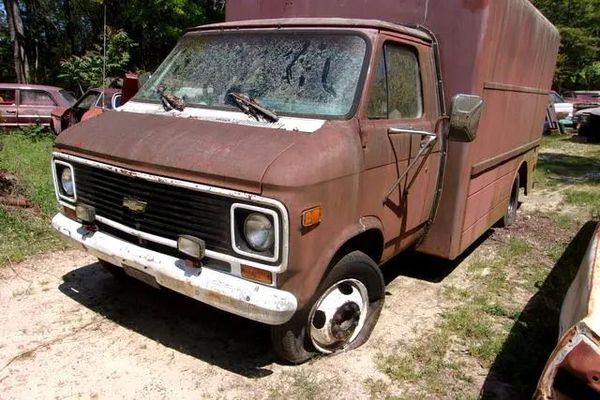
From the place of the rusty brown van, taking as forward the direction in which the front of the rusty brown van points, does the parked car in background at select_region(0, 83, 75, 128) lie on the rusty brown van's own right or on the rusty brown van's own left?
on the rusty brown van's own right

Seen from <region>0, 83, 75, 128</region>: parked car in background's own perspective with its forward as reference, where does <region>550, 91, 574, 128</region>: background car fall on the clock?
The background car is roughly at 6 o'clock from the parked car in background.

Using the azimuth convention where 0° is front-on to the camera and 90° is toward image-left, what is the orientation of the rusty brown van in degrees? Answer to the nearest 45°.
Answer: approximately 45°

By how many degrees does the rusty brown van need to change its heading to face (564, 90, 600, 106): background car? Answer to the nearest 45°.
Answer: approximately 180°

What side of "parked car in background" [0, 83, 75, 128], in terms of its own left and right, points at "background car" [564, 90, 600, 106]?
back

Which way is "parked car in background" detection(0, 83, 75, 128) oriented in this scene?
to the viewer's left

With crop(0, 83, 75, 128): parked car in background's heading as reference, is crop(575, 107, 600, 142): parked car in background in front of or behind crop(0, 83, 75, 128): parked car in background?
behind

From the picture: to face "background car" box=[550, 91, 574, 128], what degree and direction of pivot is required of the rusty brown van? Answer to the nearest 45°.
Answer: approximately 180°
